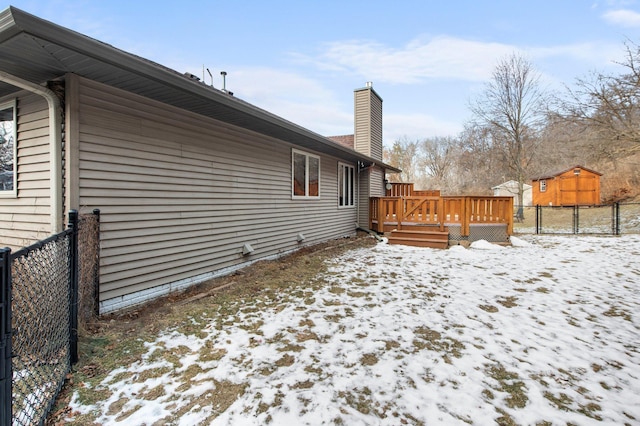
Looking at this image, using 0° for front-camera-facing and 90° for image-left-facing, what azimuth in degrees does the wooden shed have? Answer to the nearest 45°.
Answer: approximately 315°

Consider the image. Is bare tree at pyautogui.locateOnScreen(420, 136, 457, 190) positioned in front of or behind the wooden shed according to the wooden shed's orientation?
behind

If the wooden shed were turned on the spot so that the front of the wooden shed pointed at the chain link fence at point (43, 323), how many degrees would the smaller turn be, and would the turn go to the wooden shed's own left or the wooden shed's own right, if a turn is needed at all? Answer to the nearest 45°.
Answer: approximately 45° to the wooden shed's own right

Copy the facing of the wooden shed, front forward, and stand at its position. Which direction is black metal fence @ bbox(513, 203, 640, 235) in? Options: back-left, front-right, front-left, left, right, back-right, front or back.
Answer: front-right

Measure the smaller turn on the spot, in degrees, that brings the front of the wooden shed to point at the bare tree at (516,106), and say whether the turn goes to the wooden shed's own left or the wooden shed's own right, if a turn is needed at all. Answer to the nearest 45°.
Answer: approximately 45° to the wooden shed's own right
